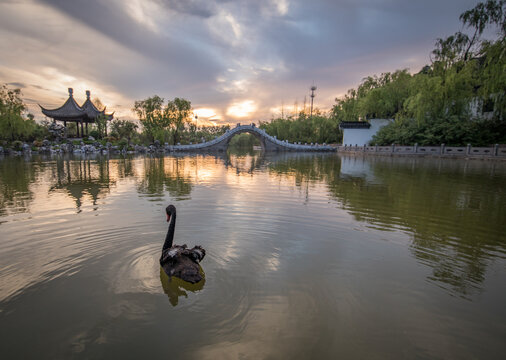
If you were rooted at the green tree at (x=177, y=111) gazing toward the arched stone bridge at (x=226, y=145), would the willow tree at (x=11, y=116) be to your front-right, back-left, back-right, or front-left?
back-right

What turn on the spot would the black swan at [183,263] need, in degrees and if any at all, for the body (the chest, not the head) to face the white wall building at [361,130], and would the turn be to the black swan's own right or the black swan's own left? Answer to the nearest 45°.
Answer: approximately 90° to the black swan's own right

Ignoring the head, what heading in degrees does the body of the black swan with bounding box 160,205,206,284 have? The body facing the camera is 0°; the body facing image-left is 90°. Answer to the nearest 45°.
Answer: approximately 135°

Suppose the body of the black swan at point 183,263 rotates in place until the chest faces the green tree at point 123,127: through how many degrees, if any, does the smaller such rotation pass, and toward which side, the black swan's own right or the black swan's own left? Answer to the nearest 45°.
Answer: approximately 45° to the black swan's own right

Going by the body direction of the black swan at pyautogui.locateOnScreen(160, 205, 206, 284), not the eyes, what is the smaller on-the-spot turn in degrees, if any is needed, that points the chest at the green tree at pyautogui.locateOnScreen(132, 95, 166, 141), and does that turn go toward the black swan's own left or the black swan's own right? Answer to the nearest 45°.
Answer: approximately 45° to the black swan's own right

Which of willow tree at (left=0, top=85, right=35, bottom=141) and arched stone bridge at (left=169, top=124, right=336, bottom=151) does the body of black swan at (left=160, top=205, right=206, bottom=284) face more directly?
the willow tree

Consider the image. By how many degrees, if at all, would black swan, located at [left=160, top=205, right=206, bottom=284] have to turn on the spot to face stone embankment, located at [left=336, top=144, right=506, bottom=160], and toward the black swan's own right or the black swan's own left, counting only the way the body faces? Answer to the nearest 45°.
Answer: approximately 90° to the black swan's own right

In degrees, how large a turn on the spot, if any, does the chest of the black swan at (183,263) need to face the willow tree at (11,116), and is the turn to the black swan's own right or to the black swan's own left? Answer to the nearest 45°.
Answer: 0° — it already faces it
